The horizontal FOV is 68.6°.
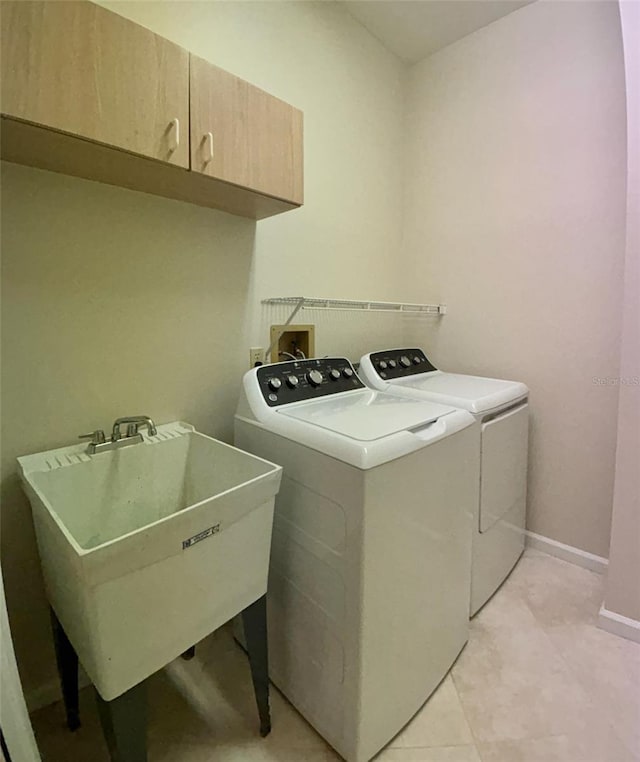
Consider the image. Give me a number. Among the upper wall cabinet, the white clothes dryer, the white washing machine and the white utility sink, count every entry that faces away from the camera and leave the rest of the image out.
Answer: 0

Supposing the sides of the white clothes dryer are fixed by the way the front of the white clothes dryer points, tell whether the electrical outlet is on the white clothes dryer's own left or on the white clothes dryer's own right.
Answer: on the white clothes dryer's own right

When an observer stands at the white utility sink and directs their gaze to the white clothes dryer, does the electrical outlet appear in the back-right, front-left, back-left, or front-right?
front-left

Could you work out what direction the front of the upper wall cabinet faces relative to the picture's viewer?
facing the viewer and to the right of the viewer

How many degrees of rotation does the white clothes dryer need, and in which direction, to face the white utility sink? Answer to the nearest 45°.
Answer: approximately 90° to its right

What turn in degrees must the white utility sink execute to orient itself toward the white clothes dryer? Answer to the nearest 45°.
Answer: approximately 45° to its left

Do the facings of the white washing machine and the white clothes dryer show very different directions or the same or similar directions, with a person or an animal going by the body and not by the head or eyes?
same or similar directions

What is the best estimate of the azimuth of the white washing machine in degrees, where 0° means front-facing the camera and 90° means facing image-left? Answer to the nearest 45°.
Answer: approximately 315°

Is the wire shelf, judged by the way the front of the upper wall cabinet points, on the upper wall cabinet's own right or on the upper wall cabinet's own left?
on the upper wall cabinet's own left

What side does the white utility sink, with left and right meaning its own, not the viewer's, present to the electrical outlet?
left

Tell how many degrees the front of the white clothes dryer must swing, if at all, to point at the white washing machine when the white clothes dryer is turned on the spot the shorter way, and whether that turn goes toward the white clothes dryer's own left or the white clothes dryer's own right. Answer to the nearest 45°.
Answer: approximately 90° to the white clothes dryer's own right
